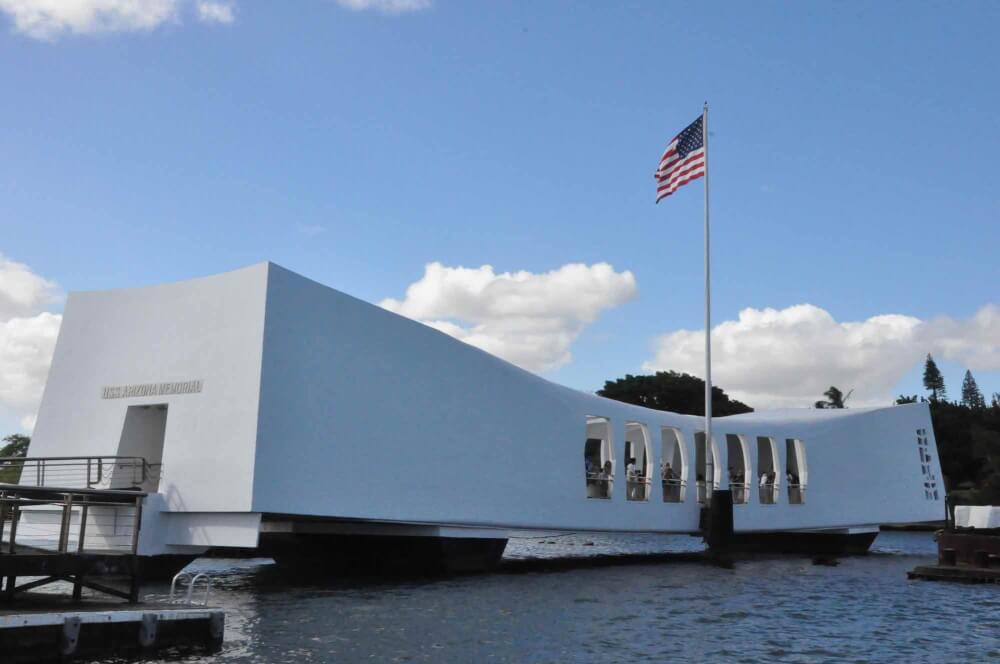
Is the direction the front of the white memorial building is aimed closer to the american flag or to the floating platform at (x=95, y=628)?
the floating platform

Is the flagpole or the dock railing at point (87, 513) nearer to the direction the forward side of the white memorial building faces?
the dock railing

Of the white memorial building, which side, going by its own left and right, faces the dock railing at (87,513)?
front

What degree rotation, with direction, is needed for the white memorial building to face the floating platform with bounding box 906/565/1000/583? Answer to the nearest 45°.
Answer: approximately 135° to its left

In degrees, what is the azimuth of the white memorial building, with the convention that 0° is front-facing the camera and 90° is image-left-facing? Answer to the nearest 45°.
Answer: approximately 45°

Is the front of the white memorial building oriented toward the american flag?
no

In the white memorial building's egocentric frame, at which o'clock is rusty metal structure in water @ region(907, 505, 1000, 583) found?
The rusty metal structure in water is roughly at 7 o'clock from the white memorial building.

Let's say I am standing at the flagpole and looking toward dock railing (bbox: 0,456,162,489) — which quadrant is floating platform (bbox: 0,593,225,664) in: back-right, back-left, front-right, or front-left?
front-left
